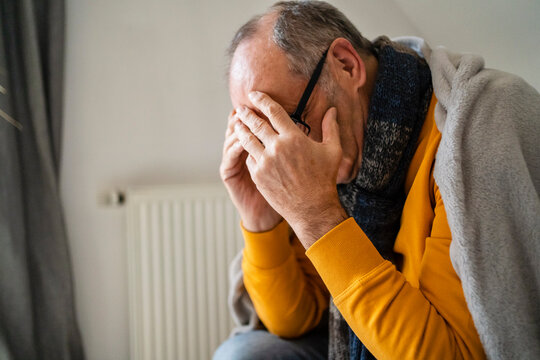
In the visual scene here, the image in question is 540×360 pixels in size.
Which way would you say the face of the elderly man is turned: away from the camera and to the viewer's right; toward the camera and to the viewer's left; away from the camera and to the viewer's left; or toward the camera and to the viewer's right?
toward the camera and to the viewer's left

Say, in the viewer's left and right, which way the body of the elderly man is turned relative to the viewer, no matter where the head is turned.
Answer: facing the viewer and to the left of the viewer

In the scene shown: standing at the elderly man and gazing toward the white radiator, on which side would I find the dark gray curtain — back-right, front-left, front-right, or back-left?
front-left

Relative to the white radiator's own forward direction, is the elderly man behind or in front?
in front

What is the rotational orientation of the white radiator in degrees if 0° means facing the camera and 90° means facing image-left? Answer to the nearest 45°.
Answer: approximately 0°

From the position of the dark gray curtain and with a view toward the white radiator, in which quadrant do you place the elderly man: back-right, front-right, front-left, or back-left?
front-right

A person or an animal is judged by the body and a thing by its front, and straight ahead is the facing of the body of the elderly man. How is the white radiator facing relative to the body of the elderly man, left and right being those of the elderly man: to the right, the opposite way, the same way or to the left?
to the left

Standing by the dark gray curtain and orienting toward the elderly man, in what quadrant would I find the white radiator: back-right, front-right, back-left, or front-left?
front-left

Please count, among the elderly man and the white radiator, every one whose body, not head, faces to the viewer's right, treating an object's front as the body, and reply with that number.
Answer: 0

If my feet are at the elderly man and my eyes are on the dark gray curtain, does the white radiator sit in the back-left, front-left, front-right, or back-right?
front-right
